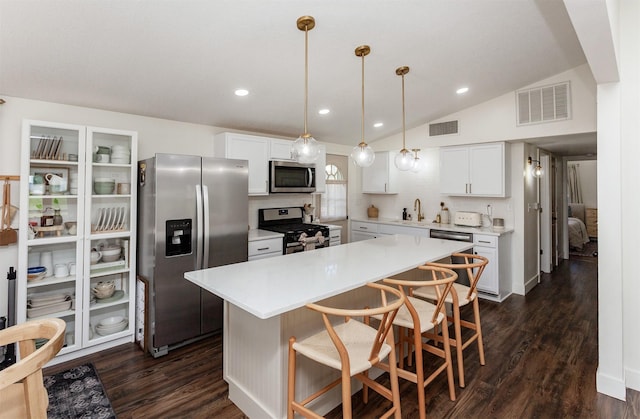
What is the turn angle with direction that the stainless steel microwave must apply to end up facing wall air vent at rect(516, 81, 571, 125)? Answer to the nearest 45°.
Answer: approximately 45° to its left

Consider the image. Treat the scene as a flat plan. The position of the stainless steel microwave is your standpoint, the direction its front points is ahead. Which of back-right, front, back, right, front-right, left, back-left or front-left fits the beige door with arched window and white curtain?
left

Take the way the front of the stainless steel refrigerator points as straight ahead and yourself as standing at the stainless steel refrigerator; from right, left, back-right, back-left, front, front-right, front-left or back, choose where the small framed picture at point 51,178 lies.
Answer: back-right

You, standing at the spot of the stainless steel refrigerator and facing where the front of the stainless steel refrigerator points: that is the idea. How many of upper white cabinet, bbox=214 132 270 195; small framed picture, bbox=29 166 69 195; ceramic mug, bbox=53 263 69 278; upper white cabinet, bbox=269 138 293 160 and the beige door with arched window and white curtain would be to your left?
3

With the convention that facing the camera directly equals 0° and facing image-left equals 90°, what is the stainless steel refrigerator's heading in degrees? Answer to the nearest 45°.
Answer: approximately 315°
